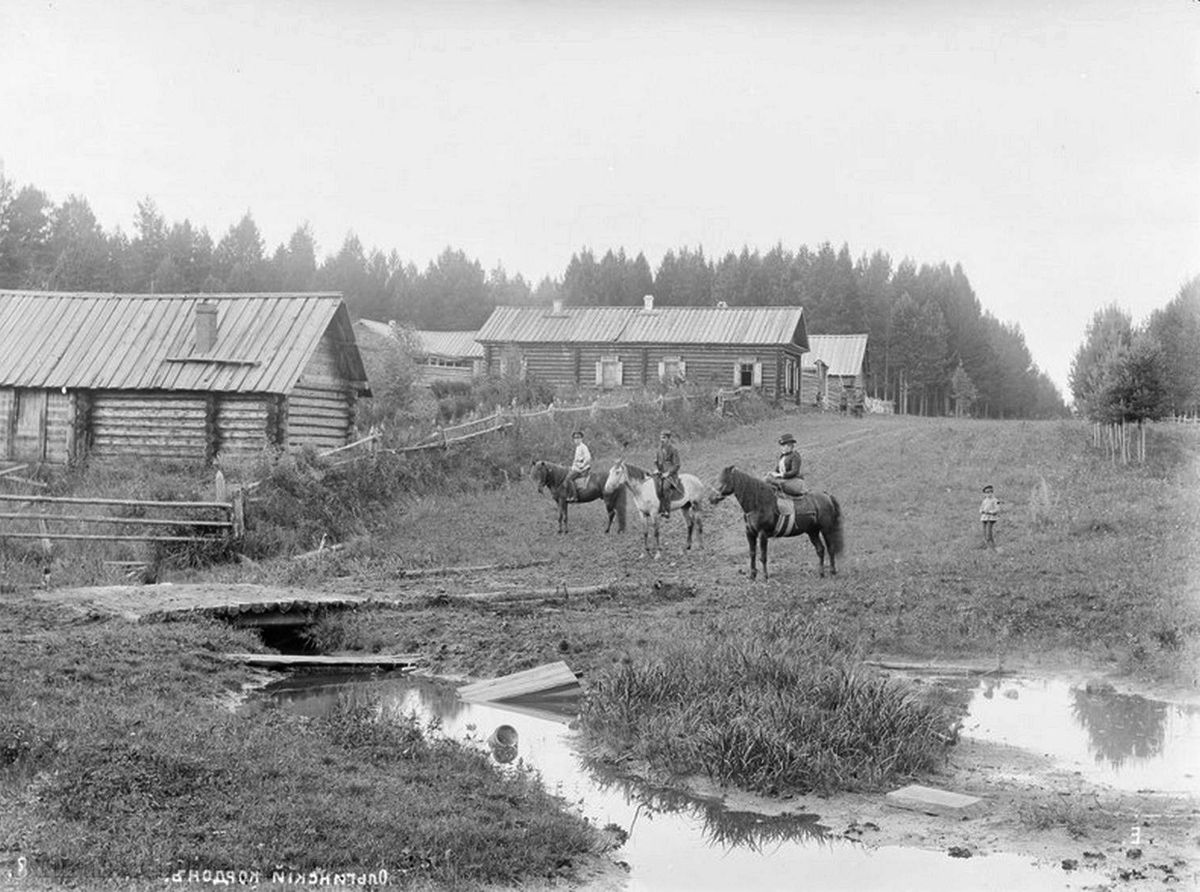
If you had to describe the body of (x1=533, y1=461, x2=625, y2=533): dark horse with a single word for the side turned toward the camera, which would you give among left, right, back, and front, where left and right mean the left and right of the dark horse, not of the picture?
left

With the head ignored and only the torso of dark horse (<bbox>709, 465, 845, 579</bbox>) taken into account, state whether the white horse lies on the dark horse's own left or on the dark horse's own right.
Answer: on the dark horse's own right

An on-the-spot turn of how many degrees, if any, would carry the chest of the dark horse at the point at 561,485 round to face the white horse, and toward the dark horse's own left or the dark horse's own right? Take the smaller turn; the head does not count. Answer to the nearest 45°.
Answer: approximately 135° to the dark horse's own left

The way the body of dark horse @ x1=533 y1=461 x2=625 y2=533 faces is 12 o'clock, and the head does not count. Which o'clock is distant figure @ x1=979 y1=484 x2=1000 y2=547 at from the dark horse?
The distant figure is roughly at 7 o'clock from the dark horse.

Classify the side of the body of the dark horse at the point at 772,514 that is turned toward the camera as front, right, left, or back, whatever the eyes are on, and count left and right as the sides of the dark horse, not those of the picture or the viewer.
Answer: left

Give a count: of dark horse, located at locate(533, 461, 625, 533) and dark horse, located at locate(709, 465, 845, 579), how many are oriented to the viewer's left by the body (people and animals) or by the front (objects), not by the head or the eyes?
2

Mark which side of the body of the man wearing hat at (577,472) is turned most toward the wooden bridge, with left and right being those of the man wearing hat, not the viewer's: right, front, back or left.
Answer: front

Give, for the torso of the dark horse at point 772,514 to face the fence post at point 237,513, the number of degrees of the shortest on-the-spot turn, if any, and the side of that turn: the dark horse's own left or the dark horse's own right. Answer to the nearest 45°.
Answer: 0° — it already faces it

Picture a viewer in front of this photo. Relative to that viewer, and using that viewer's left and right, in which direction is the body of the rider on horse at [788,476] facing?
facing the viewer and to the left of the viewer

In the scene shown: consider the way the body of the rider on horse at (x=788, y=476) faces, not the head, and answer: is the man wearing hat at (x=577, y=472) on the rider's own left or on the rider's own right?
on the rider's own right

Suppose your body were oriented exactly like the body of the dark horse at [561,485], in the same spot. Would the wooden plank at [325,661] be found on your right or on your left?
on your left
